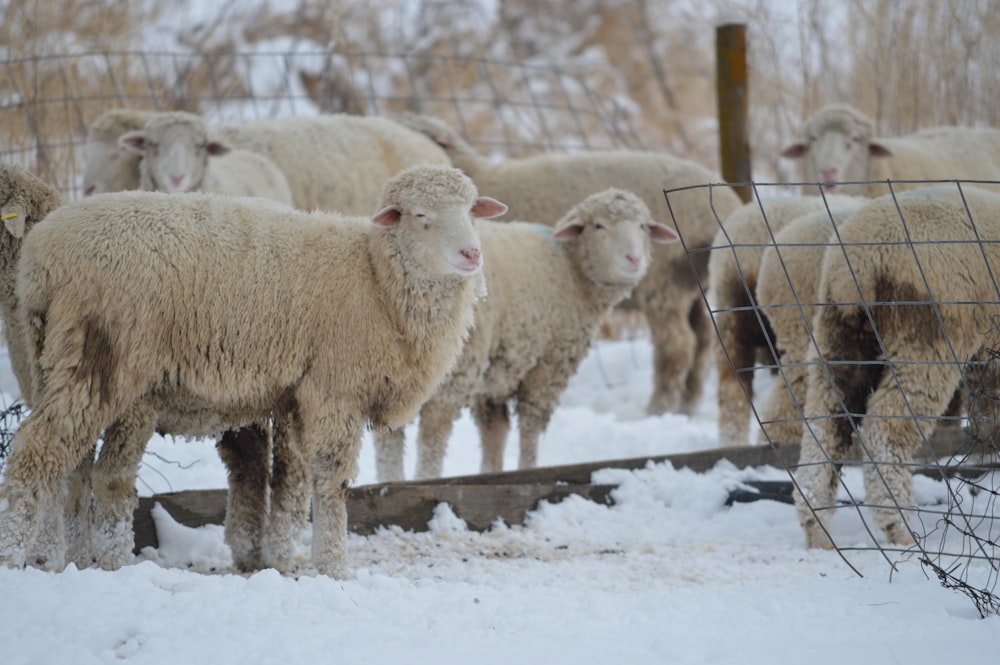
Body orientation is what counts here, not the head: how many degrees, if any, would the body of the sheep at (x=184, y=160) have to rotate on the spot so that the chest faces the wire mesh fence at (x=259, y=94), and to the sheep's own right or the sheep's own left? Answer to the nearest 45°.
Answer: approximately 135° to the sheep's own right

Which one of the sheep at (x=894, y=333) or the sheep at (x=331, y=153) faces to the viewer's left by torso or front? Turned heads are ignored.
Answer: the sheep at (x=331, y=153)

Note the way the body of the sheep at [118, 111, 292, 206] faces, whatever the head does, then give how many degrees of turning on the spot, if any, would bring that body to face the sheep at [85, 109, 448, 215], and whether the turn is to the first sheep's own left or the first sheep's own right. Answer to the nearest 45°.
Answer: approximately 180°

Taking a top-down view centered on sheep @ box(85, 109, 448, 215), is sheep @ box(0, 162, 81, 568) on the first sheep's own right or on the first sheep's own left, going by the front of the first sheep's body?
on the first sheep's own left

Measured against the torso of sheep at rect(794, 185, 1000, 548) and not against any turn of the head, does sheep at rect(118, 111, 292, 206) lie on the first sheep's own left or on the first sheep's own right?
on the first sheep's own left

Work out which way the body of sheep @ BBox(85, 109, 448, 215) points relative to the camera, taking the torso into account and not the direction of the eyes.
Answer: to the viewer's left

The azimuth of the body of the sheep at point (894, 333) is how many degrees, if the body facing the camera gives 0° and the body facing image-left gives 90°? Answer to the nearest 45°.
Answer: approximately 225°

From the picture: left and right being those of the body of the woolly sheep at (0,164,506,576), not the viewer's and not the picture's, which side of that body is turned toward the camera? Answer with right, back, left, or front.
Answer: right

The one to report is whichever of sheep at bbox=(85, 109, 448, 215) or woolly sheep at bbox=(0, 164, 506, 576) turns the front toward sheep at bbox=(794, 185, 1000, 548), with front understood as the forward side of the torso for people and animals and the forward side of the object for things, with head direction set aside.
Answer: the woolly sheep
